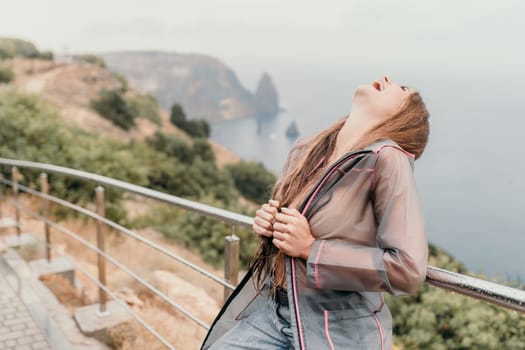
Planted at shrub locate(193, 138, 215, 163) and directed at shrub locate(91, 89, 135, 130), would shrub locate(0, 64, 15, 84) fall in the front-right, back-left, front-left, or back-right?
front-left

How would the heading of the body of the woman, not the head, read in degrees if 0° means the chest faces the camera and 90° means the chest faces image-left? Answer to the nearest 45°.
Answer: approximately 45°

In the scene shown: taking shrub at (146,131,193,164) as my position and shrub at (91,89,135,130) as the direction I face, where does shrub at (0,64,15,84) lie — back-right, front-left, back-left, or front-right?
front-left

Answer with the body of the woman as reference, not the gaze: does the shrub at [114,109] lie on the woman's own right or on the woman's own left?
on the woman's own right

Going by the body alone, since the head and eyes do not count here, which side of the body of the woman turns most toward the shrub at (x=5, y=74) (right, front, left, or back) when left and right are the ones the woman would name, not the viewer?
right

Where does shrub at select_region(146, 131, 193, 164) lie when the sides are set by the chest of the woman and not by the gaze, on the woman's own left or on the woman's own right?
on the woman's own right

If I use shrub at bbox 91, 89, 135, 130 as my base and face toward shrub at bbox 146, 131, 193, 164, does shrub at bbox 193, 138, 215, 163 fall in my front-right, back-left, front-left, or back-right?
front-left

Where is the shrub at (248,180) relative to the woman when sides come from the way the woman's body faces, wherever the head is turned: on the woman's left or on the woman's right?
on the woman's right

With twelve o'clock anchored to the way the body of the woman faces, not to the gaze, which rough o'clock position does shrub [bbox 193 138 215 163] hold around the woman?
The shrub is roughly at 4 o'clock from the woman.
